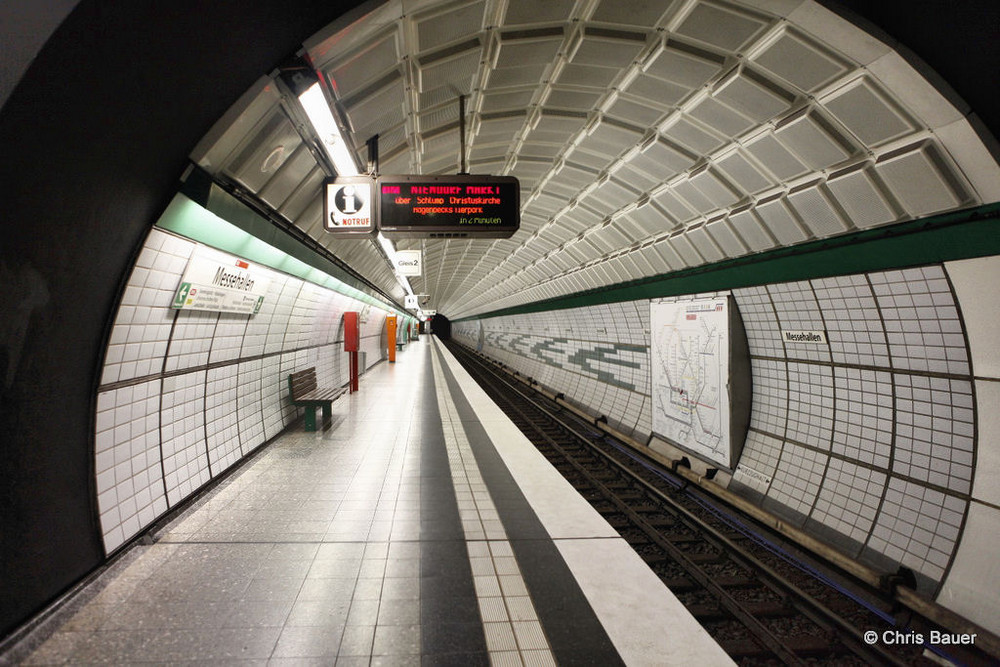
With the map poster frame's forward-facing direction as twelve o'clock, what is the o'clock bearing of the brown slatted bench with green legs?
The brown slatted bench with green legs is roughly at 1 o'clock from the map poster frame.

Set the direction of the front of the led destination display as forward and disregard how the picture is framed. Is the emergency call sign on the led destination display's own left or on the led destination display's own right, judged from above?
on the led destination display's own right

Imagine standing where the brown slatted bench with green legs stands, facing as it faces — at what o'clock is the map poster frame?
The map poster frame is roughly at 1 o'clock from the brown slatted bench with green legs.

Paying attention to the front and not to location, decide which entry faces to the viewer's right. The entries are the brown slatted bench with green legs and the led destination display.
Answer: the brown slatted bench with green legs

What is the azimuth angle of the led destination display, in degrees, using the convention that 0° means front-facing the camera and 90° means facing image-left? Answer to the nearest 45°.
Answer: approximately 0°

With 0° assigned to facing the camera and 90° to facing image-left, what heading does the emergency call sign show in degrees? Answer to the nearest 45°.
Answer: approximately 0°

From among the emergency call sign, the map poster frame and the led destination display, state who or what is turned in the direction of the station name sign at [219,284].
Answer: the map poster frame

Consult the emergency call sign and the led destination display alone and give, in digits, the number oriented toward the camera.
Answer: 2

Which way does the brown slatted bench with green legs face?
to the viewer's right

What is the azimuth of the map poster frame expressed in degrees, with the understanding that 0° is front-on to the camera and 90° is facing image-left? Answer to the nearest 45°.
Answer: approximately 45°

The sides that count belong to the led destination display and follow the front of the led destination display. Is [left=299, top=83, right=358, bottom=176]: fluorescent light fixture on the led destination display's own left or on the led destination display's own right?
on the led destination display's own right

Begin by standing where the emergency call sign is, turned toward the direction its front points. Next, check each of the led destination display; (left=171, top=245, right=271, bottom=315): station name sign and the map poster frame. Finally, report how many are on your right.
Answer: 1

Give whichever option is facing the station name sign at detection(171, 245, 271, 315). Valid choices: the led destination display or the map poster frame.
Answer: the map poster frame
